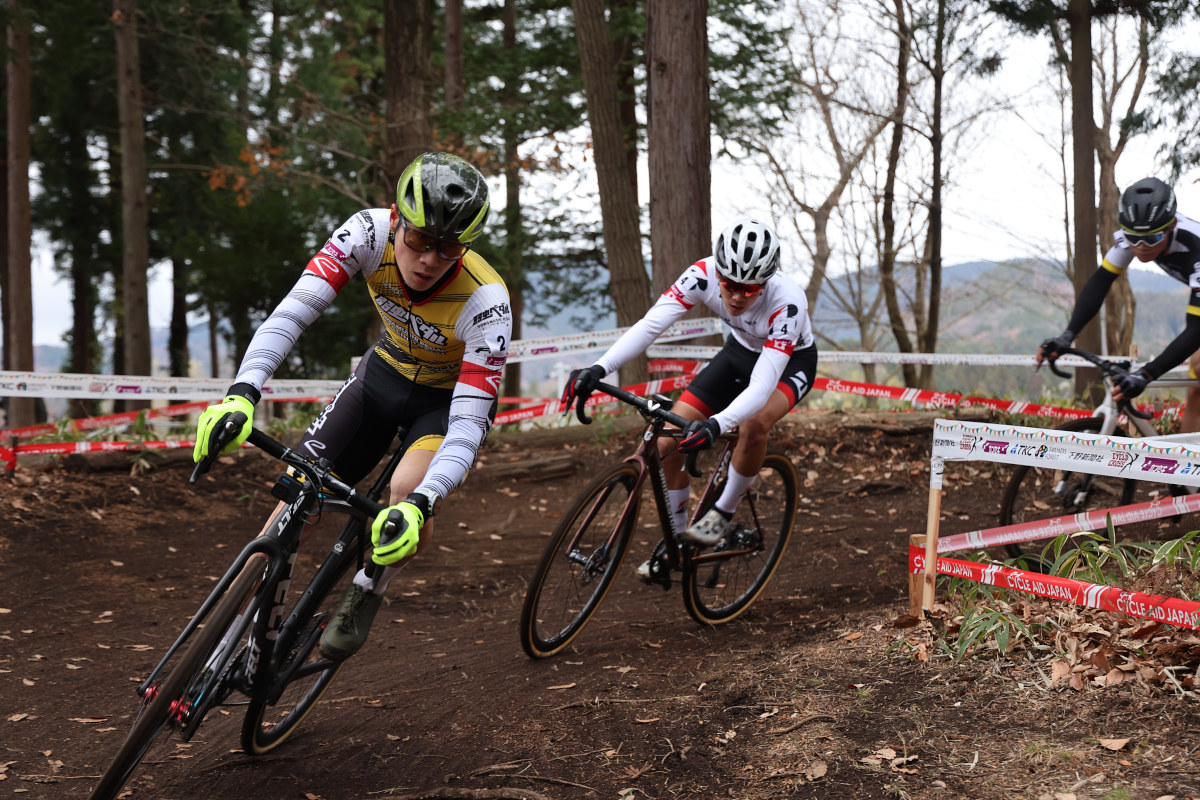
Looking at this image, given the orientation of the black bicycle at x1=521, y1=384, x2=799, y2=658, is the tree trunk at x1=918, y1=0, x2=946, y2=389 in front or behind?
behind

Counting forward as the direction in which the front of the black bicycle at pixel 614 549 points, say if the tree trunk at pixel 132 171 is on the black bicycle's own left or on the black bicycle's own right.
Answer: on the black bicycle's own right

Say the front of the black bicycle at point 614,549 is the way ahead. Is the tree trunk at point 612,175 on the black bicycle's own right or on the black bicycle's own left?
on the black bicycle's own right

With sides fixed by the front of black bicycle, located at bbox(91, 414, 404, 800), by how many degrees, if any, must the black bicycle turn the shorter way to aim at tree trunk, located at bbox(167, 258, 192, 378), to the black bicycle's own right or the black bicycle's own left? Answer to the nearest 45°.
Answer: approximately 135° to the black bicycle's own right

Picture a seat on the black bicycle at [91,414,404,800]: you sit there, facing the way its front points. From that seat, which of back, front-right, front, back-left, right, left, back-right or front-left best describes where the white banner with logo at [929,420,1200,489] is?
back-left

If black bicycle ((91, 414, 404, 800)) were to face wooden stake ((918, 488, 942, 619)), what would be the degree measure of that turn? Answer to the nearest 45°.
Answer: approximately 135° to its left

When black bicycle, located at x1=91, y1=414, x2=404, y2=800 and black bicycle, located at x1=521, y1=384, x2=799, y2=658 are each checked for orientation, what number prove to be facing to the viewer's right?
0

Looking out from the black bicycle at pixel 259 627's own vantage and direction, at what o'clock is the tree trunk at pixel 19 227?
The tree trunk is roughly at 4 o'clock from the black bicycle.

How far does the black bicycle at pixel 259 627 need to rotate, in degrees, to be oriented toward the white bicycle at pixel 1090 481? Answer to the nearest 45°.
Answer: approximately 135° to its left

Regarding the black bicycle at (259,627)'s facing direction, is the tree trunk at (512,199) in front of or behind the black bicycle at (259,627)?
behind

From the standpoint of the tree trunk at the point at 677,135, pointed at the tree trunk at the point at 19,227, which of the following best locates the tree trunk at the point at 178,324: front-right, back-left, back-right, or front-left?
front-right

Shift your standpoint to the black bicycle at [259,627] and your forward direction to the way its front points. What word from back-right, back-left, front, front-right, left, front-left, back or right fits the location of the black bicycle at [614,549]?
back

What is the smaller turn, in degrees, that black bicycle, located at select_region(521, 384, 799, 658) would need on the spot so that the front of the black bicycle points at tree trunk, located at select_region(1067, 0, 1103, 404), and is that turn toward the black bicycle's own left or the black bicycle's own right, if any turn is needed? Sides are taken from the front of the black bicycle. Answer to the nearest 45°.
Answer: approximately 180°

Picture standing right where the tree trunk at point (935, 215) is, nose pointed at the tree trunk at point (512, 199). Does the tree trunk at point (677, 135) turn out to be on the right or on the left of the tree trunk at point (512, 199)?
left

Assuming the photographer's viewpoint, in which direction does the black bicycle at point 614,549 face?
facing the viewer and to the left of the viewer

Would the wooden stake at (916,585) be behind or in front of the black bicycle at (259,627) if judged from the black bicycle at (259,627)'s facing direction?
behind

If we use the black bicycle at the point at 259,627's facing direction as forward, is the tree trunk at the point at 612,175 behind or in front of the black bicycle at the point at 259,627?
behind

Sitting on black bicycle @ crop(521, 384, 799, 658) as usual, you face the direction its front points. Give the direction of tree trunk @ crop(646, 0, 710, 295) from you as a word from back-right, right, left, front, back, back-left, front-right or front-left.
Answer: back-right
